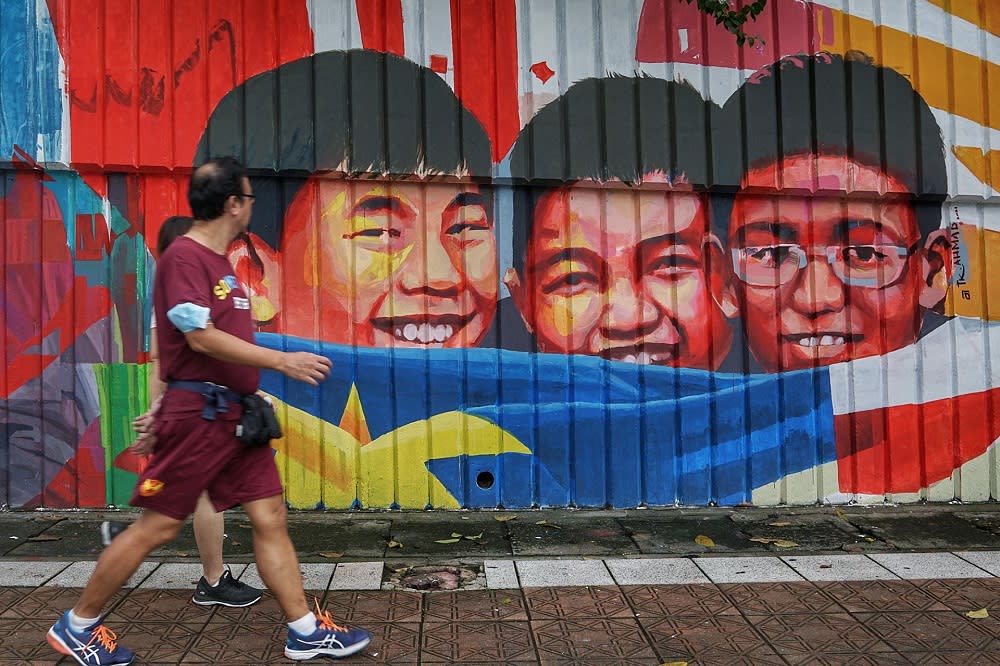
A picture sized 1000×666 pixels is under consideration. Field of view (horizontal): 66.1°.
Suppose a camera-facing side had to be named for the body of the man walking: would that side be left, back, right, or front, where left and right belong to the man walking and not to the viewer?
right
